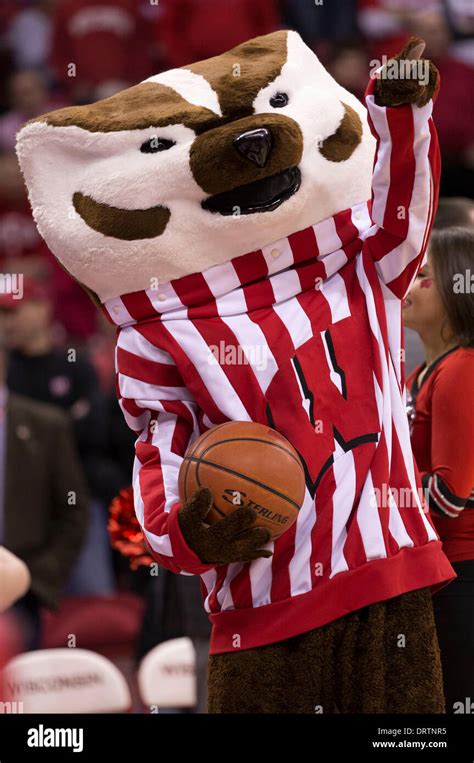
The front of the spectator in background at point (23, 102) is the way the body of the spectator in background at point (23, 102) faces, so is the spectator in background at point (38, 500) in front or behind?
in front

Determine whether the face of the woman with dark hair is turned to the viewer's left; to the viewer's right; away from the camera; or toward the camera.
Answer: to the viewer's left

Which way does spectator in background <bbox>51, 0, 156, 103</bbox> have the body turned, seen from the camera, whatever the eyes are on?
toward the camera

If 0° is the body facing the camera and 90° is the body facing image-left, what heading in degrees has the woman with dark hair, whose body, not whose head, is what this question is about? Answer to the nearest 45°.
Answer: approximately 90°

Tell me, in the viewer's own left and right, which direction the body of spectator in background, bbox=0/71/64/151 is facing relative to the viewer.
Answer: facing the viewer

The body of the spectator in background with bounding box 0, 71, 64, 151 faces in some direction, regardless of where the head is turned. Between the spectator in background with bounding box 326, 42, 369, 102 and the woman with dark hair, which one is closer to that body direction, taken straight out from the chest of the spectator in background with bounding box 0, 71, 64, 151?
the woman with dark hair

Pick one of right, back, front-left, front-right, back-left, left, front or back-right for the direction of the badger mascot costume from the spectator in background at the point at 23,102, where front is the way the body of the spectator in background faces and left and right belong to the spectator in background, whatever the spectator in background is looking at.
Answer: front

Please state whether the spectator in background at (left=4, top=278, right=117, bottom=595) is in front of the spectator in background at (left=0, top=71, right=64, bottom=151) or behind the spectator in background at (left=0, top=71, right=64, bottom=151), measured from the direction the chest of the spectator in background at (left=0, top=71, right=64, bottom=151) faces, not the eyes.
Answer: in front

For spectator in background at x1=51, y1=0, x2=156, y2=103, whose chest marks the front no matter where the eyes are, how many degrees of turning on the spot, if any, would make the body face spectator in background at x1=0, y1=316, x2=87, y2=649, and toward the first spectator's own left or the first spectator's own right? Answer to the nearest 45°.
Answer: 0° — they already face them
